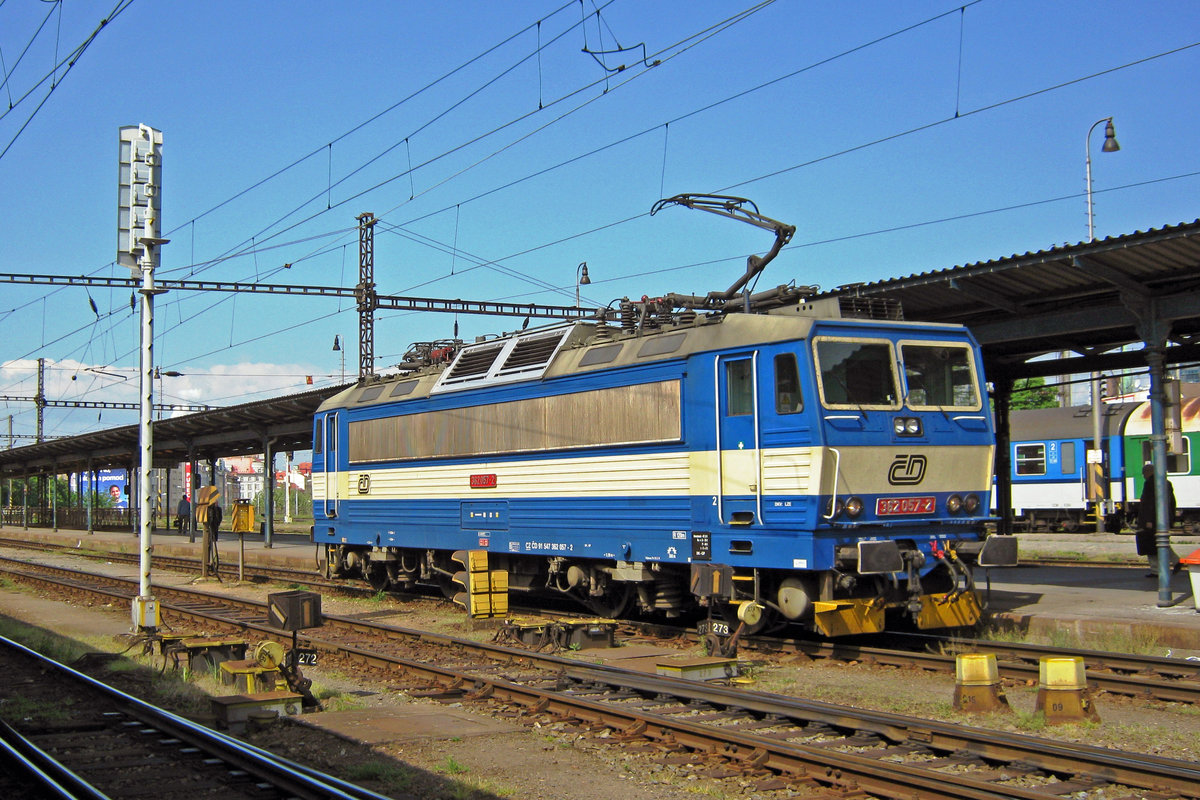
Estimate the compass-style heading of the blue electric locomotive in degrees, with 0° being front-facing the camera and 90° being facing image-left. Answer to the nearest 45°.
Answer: approximately 315°

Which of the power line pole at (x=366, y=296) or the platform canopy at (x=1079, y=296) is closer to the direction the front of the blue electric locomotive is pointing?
the platform canopy

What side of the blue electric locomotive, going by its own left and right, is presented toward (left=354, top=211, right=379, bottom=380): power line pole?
back

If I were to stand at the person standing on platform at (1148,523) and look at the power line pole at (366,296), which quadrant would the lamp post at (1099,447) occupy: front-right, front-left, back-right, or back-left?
front-right

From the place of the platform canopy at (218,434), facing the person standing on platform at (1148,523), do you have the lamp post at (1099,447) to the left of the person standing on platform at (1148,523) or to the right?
left

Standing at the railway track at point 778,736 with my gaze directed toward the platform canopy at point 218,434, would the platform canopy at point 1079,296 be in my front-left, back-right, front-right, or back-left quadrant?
front-right

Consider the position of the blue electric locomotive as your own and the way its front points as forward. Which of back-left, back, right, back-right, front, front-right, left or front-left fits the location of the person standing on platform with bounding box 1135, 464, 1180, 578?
left

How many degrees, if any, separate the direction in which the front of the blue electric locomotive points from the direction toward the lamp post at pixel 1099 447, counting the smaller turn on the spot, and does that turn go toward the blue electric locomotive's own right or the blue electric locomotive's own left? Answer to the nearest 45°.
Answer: approximately 90° to the blue electric locomotive's own left

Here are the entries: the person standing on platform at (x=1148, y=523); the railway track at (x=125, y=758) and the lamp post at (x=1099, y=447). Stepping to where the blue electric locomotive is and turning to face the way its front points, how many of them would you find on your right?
1

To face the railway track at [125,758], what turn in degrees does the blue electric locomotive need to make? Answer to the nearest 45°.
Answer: approximately 90° to its right

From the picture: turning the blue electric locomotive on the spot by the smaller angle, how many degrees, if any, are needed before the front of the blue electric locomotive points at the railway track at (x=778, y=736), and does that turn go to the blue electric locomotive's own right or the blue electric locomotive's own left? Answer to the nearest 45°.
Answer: approximately 45° to the blue electric locomotive's own right

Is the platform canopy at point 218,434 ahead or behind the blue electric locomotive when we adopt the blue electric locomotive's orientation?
behind
